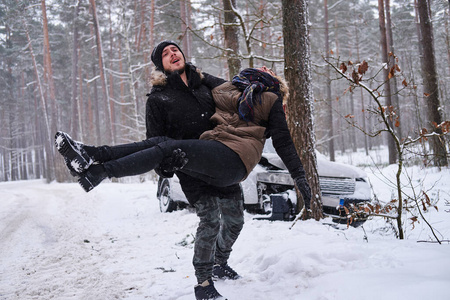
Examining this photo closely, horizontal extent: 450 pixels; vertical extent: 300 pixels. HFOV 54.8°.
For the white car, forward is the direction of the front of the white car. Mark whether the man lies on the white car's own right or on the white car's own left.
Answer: on the white car's own right

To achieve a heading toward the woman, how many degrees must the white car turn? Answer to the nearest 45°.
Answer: approximately 45° to its right

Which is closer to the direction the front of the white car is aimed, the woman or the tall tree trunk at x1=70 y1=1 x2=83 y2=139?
the woman

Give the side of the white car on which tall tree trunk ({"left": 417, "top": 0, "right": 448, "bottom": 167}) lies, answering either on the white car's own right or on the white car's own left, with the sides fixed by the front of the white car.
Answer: on the white car's own left

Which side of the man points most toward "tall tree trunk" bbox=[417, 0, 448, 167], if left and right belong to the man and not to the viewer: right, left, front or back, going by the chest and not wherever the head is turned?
left

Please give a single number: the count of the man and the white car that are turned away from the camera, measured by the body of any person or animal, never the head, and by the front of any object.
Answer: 0

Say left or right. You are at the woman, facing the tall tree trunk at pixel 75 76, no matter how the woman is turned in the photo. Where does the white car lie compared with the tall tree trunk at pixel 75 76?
right

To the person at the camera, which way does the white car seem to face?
facing the viewer and to the right of the viewer
